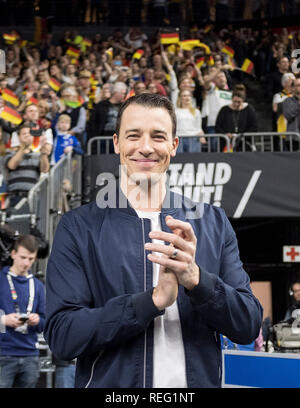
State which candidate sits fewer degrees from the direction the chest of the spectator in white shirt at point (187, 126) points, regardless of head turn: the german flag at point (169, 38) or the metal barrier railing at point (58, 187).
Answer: the metal barrier railing

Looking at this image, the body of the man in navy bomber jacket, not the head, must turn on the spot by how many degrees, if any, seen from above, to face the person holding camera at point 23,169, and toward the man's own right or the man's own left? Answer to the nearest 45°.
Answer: approximately 180°

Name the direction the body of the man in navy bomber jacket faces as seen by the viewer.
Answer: toward the camera

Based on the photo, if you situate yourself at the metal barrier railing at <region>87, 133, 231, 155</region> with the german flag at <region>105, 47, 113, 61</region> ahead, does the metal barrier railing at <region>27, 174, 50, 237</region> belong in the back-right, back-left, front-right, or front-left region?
back-left

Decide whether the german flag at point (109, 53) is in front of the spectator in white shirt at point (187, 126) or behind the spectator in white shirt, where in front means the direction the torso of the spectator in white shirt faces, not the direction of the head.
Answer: behind

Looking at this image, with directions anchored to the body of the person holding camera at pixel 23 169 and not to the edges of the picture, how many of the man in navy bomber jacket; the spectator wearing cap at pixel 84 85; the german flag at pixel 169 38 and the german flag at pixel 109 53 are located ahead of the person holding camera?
1

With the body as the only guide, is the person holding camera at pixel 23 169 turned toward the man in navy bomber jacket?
yes

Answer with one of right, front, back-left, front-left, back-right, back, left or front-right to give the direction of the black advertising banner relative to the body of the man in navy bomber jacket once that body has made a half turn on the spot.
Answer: front

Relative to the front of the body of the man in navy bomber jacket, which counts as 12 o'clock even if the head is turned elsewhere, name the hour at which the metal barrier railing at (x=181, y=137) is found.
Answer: The metal barrier railing is roughly at 6 o'clock from the man in navy bomber jacket.

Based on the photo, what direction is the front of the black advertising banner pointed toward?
toward the camera

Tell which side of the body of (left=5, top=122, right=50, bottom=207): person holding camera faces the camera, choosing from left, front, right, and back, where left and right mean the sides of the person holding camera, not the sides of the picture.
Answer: front

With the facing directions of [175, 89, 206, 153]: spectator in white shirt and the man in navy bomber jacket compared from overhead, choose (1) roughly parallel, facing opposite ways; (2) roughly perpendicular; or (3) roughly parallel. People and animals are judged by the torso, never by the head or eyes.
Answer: roughly parallel

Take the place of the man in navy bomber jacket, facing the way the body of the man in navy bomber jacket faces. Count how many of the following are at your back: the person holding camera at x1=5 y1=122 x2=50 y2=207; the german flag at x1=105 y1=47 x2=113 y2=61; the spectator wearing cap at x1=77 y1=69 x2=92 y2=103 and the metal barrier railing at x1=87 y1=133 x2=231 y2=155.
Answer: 4

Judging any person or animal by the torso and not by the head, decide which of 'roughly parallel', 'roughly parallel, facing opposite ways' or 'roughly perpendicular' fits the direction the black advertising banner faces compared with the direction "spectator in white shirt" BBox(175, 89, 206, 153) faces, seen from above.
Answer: roughly parallel

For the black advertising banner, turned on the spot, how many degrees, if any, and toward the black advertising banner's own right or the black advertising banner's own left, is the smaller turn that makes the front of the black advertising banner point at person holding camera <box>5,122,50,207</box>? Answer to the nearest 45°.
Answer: approximately 45° to the black advertising banner's own right
